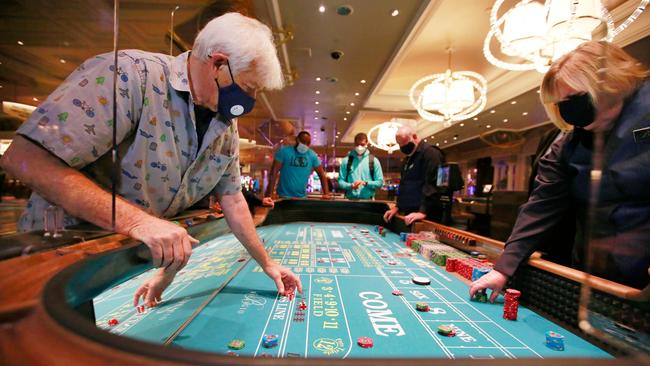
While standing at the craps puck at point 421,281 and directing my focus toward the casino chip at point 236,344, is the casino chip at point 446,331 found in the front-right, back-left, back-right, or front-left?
front-left

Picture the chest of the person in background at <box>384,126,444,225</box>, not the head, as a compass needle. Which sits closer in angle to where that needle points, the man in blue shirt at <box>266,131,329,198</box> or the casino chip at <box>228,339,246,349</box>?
the casino chip

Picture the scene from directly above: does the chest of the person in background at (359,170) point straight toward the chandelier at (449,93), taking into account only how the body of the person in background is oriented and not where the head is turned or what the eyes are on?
no

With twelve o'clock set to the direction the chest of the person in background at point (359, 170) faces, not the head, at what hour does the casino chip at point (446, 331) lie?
The casino chip is roughly at 12 o'clock from the person in background.

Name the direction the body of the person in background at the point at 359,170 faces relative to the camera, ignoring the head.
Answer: toward the camera

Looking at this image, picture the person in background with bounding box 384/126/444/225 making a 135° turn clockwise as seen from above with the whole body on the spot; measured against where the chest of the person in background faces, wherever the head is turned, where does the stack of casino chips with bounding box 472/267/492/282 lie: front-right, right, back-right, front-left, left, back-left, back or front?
back

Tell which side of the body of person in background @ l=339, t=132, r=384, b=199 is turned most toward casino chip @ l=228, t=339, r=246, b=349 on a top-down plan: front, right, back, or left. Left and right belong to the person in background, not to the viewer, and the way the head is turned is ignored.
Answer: front

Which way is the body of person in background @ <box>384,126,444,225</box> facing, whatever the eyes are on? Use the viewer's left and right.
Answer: facing the viewer and to the left of the viewer

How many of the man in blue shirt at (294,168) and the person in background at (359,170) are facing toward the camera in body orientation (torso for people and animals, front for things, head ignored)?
2

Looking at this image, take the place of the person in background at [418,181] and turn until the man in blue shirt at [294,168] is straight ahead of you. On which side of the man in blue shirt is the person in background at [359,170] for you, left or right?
right

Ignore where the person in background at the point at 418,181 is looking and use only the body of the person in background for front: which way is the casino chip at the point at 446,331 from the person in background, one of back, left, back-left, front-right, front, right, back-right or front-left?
front-left

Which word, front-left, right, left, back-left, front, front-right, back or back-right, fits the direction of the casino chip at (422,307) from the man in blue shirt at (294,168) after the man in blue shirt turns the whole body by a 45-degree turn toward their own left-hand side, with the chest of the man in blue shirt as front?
front-right

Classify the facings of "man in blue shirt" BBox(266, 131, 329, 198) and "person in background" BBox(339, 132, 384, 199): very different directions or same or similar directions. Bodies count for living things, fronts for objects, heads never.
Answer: same or similar directions

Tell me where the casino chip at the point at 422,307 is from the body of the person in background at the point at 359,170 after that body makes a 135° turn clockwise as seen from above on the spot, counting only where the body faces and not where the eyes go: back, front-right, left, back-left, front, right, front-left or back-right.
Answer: back-left

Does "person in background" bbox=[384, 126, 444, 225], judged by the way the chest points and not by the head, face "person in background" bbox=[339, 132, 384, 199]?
no

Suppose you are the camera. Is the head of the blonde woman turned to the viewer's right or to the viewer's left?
to the viewer's left

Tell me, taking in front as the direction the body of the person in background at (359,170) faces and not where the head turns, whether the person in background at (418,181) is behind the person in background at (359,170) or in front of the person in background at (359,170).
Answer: in front
